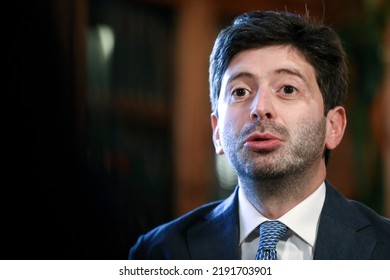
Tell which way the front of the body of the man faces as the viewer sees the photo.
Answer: toward the camera

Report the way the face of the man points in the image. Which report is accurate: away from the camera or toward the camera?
toward the camera
